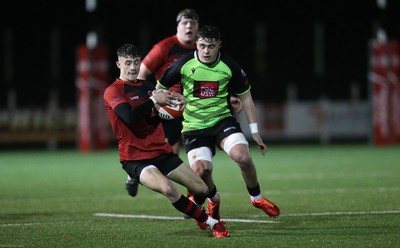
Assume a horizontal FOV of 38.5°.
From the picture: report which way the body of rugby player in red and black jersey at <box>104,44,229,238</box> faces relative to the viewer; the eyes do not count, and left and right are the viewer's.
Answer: facing the viewer and to the right of the viewer
